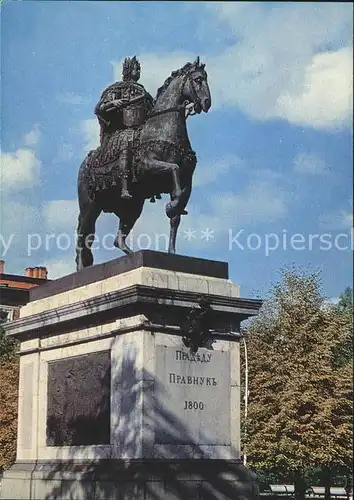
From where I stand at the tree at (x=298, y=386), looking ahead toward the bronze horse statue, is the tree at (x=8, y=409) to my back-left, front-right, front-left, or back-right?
front-right

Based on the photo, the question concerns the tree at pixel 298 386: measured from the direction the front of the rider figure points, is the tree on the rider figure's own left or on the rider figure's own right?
on the rider figure's own left

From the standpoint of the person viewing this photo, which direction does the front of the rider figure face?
facing the viewer and to the right of the viewer
